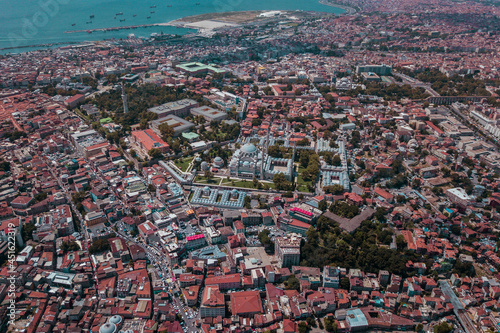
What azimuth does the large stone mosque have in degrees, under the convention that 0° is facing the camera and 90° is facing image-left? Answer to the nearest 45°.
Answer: approximately 270°
